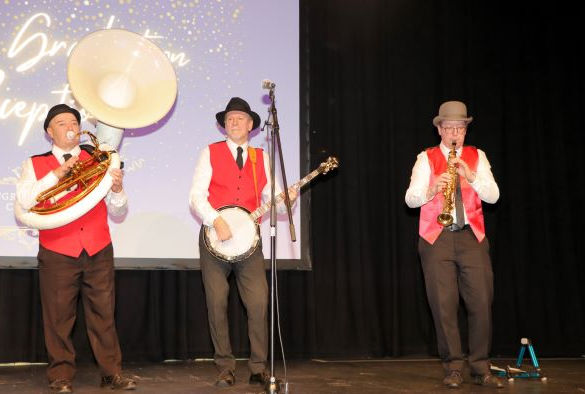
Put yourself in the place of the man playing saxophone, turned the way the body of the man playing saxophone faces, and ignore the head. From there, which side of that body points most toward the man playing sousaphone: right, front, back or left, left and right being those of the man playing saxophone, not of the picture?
right

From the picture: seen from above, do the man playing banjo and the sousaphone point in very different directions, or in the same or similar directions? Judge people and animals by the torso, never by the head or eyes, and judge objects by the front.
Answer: same or similar directions

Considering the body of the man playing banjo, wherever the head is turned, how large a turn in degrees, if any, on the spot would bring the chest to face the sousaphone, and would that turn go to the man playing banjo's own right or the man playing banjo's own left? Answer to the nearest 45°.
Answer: approximately 90° to the man playing banjo's own right

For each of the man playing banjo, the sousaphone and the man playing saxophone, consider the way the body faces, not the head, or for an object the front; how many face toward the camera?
3

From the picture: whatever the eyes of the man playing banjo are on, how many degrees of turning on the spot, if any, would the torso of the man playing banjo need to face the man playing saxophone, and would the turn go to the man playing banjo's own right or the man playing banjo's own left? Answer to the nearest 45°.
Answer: approximately 90° to the man playing banjo's own left

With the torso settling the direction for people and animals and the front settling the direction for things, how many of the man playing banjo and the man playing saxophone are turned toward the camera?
2

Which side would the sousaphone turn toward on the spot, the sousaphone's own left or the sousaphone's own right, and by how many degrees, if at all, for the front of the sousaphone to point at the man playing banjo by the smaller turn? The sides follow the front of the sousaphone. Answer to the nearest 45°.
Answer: approximately 90° to the sousaphone's own left

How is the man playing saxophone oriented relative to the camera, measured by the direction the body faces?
toward the camera

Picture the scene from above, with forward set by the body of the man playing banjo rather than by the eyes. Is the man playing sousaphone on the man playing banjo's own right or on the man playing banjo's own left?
on the man playing banjo's own right

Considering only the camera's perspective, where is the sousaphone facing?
facing the viewer

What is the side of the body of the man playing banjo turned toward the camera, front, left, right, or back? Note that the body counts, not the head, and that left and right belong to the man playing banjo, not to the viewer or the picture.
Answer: front

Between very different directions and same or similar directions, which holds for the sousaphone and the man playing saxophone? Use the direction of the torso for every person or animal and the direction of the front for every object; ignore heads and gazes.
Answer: same or similar directions

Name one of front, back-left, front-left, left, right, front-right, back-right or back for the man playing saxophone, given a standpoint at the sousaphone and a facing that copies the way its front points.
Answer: left
